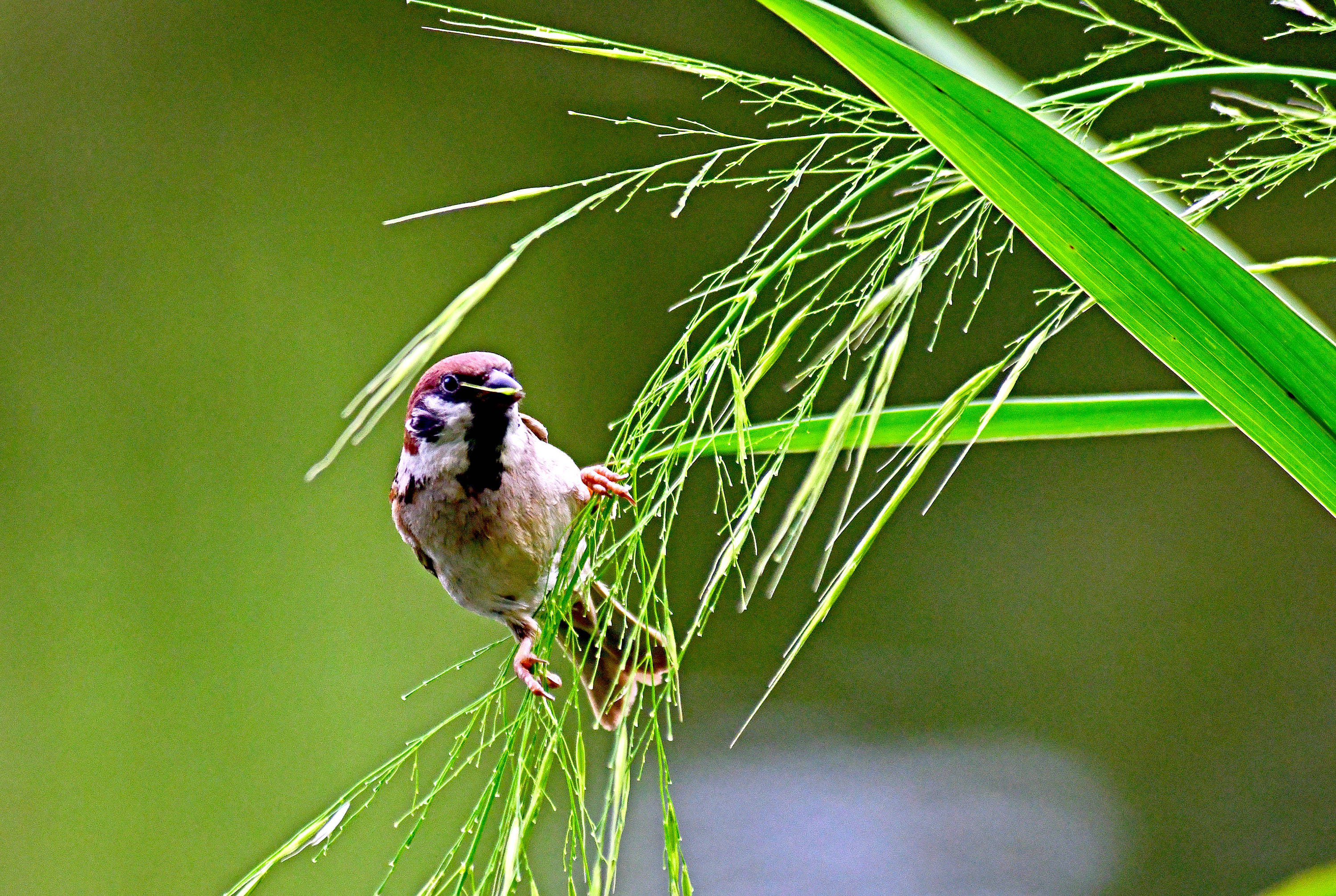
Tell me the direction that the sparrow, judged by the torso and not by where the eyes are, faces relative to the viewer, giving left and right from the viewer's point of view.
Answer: facing the viewer
